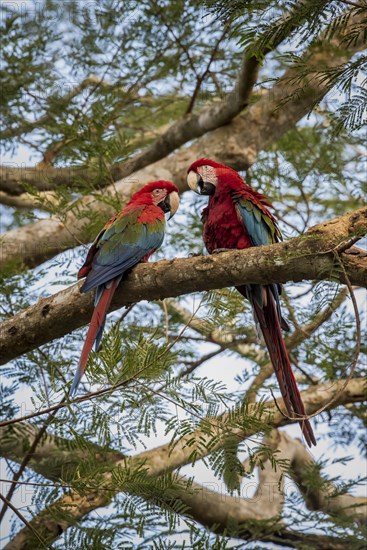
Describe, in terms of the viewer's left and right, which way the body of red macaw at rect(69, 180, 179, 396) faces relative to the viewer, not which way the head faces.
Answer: facing away from the viewer and to the right of the viewer

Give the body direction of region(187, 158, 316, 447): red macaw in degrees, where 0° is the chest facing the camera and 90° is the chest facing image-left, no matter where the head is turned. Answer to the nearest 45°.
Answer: approximately 45°

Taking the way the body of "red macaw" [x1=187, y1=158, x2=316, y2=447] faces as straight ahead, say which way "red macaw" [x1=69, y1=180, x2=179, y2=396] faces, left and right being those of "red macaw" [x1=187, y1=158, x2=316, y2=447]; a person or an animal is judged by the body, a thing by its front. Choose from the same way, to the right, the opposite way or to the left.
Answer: the opposite way
